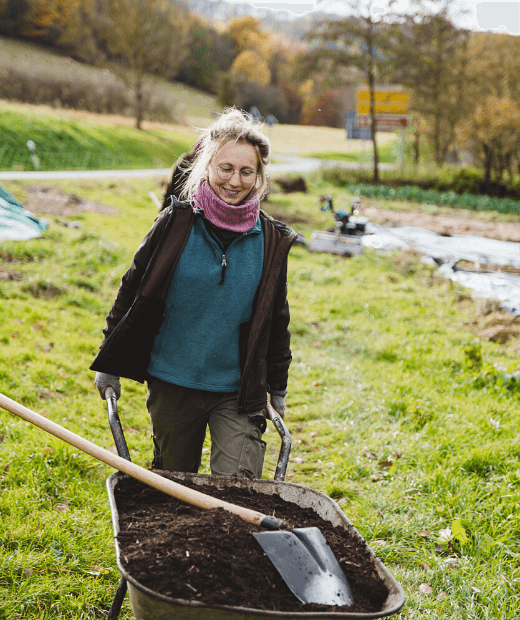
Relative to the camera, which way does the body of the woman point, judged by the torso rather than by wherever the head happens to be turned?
toward the camera

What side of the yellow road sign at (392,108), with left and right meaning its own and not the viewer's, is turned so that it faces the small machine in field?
front

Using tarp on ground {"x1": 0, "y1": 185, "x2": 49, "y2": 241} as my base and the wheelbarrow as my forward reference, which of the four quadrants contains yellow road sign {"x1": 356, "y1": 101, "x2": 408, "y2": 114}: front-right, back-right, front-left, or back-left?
back-left

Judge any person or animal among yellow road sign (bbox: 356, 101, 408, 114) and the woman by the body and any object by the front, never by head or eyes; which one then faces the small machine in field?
the yellow road sign

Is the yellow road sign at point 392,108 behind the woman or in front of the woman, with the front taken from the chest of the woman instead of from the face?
behind

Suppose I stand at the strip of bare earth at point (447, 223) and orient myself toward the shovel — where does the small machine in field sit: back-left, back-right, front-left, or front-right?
front-right

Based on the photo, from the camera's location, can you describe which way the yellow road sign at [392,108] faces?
facing the viewer

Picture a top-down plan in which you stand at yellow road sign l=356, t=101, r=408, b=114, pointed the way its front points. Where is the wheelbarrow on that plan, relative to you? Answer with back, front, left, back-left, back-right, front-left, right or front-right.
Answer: front

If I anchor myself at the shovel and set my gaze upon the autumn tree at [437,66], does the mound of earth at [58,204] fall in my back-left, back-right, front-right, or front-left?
front-left

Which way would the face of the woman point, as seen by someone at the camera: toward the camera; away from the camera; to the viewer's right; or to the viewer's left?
toward the camera

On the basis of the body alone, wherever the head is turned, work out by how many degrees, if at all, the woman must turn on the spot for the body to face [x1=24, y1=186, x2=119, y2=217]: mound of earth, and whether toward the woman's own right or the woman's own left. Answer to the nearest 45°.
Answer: approximately 180°

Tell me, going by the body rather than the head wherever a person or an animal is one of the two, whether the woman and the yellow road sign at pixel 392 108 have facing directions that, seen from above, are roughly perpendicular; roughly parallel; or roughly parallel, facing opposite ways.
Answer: roughly parallel

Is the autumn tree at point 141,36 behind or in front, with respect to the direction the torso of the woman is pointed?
behind

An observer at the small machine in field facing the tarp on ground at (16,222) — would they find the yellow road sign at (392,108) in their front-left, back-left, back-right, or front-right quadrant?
back-right

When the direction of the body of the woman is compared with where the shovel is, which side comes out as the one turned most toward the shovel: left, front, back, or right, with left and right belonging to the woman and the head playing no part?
front

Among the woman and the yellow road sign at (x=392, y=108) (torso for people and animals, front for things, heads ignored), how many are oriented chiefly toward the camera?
2
